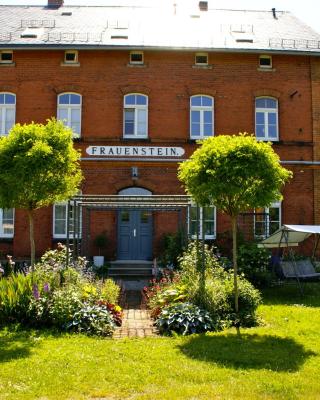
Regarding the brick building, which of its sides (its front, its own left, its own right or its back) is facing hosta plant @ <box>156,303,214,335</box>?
front

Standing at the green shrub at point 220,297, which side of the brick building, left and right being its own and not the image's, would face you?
front

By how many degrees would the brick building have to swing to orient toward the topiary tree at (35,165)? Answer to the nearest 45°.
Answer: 0° — it already faces it

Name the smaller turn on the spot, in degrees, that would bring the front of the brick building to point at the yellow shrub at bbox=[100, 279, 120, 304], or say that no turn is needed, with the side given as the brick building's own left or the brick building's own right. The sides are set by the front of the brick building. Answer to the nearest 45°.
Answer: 0° — it already faces it

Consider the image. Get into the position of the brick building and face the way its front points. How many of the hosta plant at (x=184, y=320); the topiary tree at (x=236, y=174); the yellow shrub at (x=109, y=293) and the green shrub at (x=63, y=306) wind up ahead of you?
4

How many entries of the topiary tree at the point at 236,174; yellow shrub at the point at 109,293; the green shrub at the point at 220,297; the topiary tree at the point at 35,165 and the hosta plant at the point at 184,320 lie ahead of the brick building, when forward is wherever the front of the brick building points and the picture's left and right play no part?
5

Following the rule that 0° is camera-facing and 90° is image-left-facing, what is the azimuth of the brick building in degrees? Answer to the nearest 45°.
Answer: approximately 0°

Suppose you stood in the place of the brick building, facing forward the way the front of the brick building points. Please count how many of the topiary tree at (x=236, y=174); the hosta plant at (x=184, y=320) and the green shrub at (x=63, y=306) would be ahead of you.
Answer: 3
